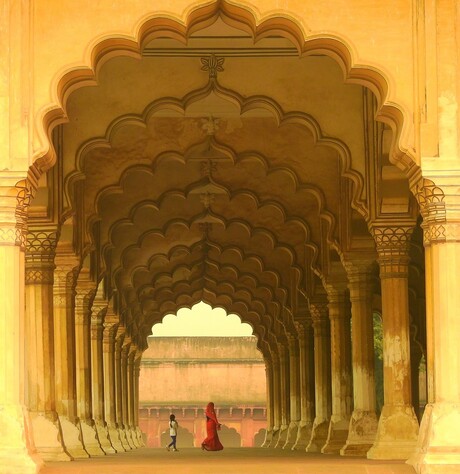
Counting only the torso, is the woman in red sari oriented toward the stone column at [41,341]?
no

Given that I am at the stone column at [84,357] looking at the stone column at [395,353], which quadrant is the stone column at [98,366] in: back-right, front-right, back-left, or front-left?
back-left

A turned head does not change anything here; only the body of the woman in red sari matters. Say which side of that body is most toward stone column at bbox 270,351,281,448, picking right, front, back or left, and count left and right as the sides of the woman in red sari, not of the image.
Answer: left

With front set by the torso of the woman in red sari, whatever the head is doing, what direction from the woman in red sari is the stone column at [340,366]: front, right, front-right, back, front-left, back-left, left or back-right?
front-right

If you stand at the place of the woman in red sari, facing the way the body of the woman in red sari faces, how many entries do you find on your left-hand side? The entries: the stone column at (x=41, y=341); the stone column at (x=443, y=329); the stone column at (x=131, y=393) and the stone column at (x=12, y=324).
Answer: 1
